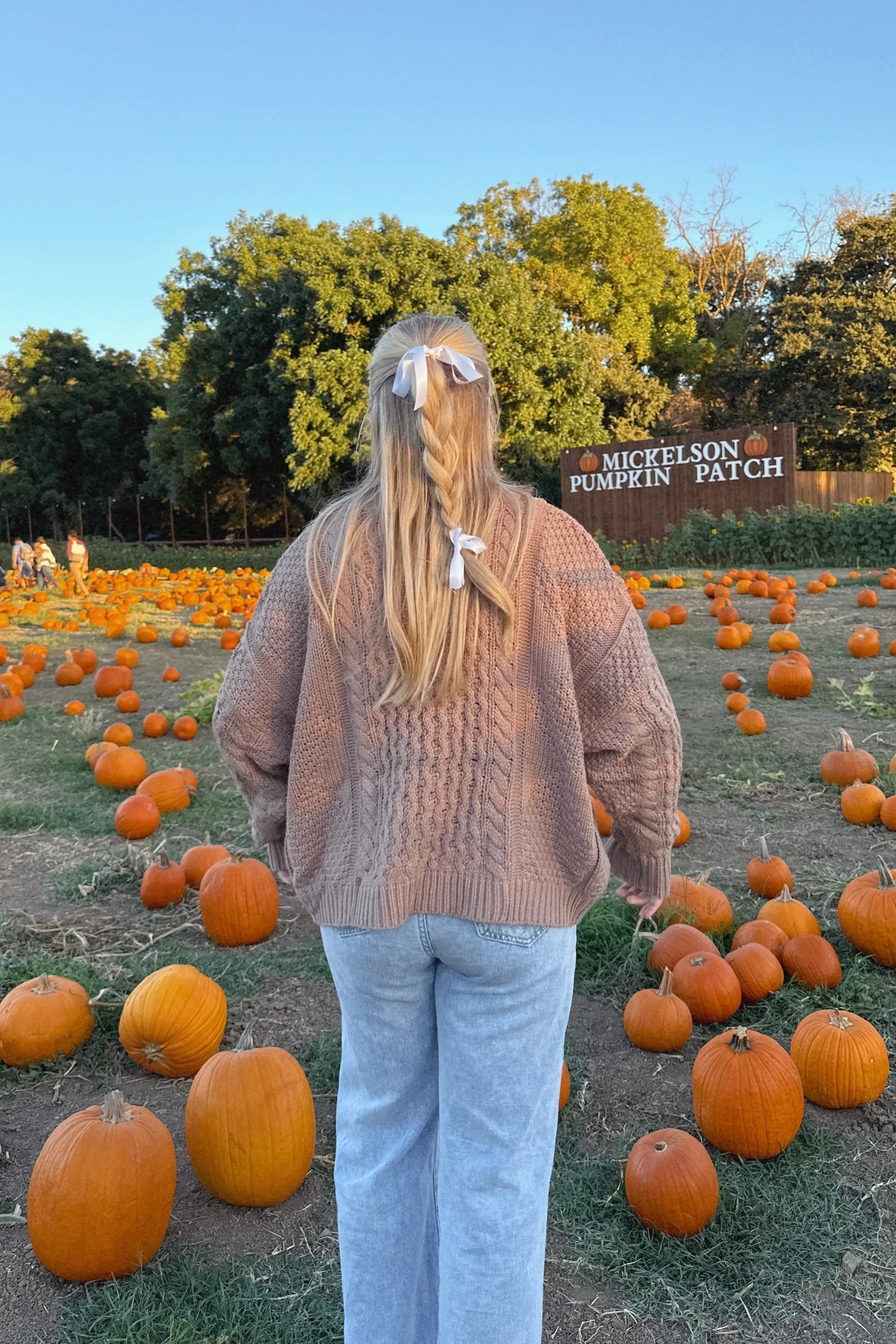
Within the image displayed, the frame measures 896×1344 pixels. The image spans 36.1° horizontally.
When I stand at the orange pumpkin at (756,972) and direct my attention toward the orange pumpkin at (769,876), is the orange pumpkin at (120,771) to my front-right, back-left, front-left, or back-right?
front-left

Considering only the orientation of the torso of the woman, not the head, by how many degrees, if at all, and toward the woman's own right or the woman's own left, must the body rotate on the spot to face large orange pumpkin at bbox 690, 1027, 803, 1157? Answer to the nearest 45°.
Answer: approximately 45° to the woman's own right

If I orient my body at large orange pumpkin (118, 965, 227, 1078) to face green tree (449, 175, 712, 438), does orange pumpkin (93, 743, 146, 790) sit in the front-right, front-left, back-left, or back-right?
front-left

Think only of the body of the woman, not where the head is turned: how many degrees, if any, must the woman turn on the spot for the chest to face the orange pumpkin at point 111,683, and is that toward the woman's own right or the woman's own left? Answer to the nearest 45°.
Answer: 0° — they already face it

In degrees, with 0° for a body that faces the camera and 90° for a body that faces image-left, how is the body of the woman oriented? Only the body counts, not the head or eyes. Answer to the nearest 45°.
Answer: approximately 180°

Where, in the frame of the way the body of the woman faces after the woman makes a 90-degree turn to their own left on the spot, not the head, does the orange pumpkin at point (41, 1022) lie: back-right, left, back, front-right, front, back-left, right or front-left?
front-right

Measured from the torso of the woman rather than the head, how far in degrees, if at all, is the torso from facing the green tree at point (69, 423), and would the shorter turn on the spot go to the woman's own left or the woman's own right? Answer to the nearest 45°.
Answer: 0° — they already face it

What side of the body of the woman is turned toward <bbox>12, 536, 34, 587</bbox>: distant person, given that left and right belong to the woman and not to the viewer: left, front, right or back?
front

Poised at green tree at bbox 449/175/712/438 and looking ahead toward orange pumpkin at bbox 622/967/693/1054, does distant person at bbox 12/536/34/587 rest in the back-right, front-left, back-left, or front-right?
front-right

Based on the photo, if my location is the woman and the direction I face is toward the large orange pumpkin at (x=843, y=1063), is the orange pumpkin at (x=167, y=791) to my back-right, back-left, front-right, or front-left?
front-left

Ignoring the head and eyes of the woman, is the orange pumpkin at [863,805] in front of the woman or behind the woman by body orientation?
in front

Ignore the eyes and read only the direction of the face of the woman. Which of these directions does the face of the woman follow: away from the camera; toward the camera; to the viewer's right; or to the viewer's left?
away from the camera

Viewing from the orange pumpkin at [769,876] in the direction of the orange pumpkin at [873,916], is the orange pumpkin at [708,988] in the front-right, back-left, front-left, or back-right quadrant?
front-right

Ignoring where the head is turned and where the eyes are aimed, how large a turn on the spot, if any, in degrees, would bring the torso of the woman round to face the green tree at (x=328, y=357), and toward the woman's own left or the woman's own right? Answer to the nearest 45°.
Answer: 0° — they already face it

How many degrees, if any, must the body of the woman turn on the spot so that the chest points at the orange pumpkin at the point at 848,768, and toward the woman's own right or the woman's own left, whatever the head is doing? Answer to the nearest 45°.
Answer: approximately 45° to the woman's own right

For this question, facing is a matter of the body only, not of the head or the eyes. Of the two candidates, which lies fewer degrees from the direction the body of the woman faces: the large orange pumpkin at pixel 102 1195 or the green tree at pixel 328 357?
the green tree

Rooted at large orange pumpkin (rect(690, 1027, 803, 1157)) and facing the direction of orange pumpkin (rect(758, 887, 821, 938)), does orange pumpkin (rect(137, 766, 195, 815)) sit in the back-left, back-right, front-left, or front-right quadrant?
front-left
